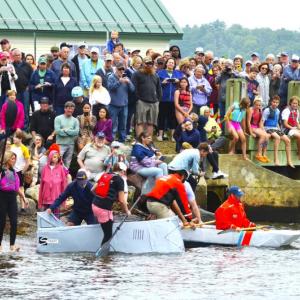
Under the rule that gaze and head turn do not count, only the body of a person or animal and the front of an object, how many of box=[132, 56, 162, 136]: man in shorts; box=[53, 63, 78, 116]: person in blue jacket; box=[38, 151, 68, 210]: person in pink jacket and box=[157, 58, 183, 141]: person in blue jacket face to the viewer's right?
0

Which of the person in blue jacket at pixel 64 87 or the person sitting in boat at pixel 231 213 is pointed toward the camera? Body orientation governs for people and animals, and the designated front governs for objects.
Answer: the person in blue jacket

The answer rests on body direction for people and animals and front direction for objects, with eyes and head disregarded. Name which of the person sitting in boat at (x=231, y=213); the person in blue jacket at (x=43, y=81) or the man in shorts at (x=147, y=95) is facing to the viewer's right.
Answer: the person sitting in boat

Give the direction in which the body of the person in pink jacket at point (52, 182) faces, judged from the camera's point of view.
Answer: toward the camera

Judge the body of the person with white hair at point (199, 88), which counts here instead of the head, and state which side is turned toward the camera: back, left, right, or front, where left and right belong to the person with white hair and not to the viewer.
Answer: front

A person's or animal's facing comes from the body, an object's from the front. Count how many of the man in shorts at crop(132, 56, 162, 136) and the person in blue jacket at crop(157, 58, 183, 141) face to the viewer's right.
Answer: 0

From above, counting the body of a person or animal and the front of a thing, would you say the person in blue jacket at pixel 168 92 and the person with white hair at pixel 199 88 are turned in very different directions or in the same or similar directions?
same or similar directions

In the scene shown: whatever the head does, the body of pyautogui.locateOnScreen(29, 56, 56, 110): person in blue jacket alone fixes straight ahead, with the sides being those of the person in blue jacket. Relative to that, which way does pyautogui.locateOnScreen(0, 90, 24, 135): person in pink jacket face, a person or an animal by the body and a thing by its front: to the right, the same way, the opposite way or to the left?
the same way

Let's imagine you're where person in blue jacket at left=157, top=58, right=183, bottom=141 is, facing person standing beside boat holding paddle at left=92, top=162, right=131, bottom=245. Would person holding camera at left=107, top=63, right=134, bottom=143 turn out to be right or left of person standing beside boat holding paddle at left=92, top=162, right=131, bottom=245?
right

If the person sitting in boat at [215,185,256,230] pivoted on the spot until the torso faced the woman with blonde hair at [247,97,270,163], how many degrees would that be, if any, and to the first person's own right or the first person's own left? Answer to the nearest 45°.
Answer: approximately 90° to the first person's own left

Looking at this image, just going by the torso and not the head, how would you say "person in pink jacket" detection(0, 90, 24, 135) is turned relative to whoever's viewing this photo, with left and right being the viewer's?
facing the viewer

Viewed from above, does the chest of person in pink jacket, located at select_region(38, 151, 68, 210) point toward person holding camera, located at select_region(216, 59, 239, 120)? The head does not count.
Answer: no

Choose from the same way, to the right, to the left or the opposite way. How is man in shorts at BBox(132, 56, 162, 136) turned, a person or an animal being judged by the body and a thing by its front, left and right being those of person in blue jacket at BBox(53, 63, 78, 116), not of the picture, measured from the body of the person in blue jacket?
the same way

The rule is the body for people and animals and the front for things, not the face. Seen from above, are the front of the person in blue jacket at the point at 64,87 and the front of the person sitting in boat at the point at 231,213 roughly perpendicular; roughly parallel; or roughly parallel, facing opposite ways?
roughly perpendicular

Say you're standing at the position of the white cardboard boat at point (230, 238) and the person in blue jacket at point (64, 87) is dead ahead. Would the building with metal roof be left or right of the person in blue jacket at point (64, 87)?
right
